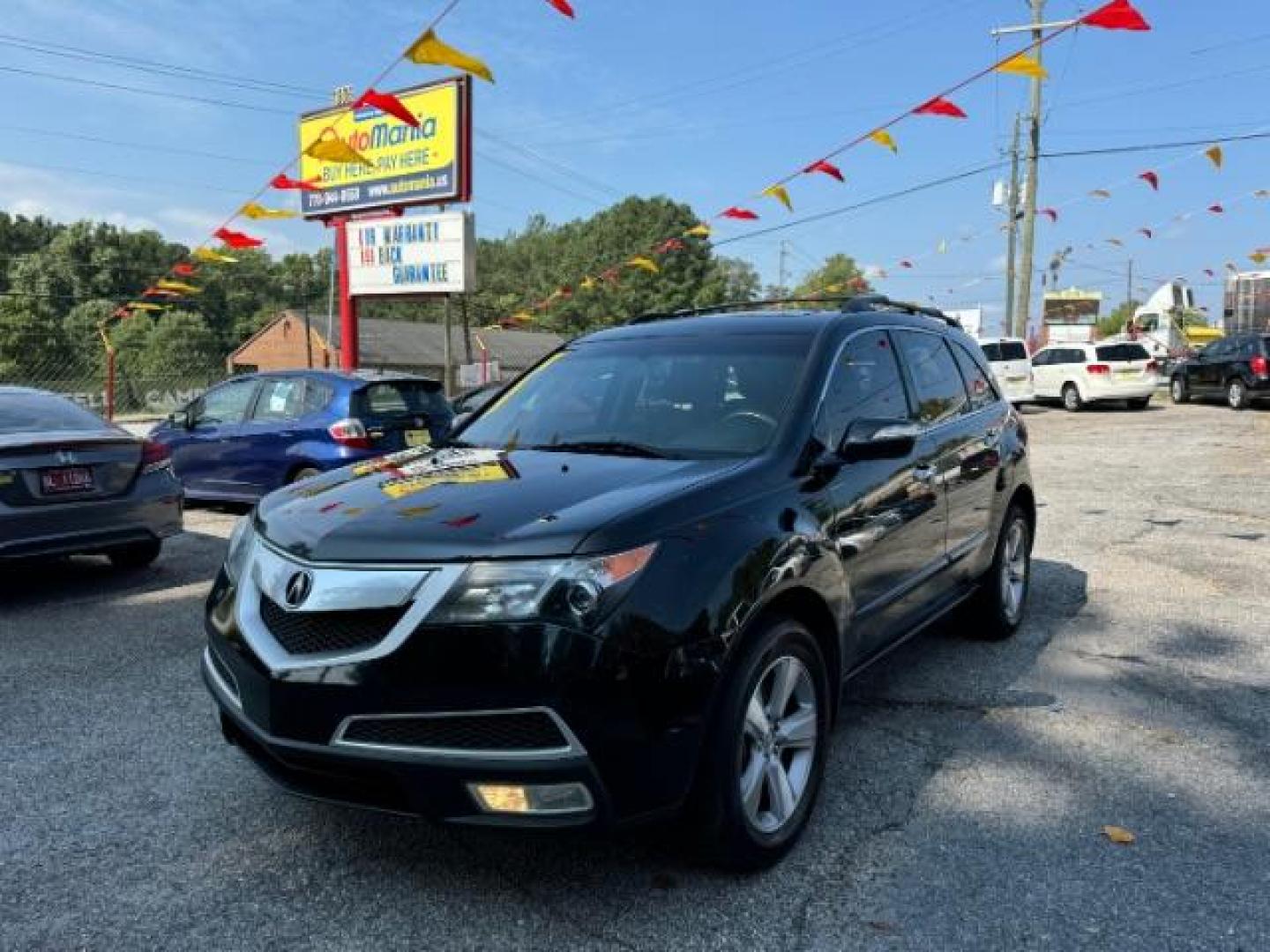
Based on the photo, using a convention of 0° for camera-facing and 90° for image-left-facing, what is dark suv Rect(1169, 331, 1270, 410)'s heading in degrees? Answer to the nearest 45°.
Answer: approximately 135°

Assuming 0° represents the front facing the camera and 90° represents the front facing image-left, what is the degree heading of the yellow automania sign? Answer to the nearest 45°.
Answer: approximately 45°

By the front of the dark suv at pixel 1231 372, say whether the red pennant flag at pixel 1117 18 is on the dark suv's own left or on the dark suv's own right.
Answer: on the dark suv's own left

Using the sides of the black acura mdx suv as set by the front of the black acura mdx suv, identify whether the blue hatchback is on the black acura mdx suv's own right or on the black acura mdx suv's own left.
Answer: on the black acura mdx suv's own right

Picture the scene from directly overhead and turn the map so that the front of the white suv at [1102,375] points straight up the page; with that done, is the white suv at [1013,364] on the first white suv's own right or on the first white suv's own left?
on the first white suv's own left

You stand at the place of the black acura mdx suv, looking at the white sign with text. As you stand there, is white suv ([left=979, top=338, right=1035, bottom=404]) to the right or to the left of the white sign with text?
right

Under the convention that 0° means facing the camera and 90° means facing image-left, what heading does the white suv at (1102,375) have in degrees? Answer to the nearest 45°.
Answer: approximately 135°

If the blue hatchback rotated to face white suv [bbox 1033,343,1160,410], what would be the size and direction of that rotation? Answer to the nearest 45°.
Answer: approximately 90° to its right

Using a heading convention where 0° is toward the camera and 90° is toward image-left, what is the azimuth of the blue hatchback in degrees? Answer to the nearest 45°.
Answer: approximately 135°

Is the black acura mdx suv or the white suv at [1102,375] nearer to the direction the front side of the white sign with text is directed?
the black acura mdx suv

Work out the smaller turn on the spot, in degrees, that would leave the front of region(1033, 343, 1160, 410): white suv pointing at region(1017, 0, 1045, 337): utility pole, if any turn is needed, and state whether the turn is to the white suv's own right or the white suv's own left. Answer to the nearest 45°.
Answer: approximately 45° to the white suv's own right

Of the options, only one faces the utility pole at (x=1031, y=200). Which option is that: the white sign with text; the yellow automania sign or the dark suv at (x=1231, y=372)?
the dark suv
